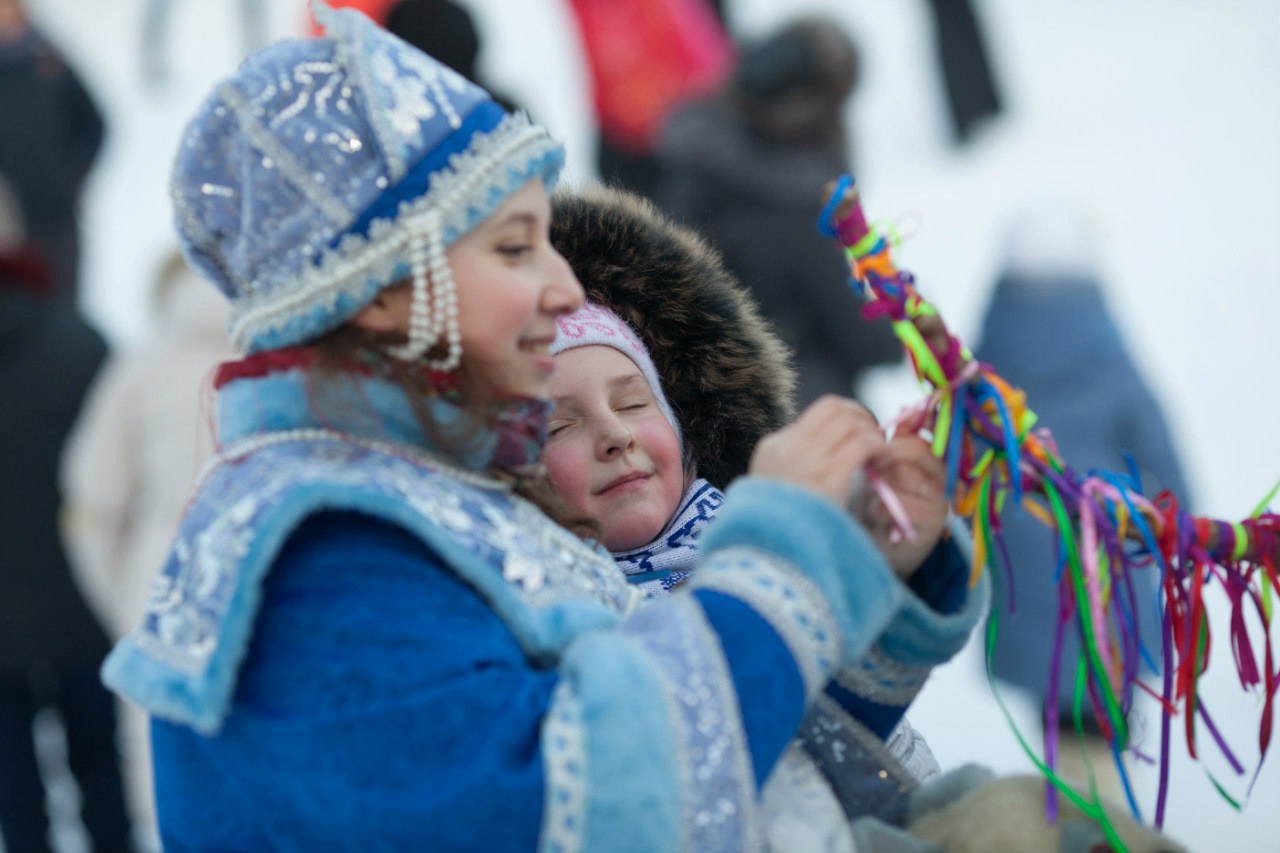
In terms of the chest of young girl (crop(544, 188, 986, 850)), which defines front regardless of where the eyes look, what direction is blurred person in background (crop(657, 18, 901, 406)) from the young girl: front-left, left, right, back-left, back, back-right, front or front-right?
back

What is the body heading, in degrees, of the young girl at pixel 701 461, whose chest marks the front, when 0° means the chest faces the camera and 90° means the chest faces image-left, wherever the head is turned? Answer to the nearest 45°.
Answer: approximately 0°

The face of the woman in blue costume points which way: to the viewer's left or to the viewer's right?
to the viewer's right

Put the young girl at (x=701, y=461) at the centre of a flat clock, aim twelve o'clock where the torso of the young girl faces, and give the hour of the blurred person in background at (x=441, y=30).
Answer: The blurred person in background is roughly at 5 o'clock from the young girl.

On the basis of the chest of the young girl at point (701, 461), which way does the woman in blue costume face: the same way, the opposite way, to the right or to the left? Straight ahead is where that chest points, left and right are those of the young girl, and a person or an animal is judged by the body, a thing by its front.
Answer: to the left

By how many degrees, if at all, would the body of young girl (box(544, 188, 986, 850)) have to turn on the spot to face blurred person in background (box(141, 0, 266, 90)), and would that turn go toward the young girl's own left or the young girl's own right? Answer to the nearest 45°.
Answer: approximately 135° to the young girl's own right

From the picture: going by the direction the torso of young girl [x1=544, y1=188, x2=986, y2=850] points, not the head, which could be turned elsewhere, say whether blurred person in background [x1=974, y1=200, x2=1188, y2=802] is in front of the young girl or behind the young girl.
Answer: behind

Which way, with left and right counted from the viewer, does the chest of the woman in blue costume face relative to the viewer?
facing to the right of the viewer

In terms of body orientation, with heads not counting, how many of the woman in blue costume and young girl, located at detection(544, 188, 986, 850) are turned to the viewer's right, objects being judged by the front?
1
